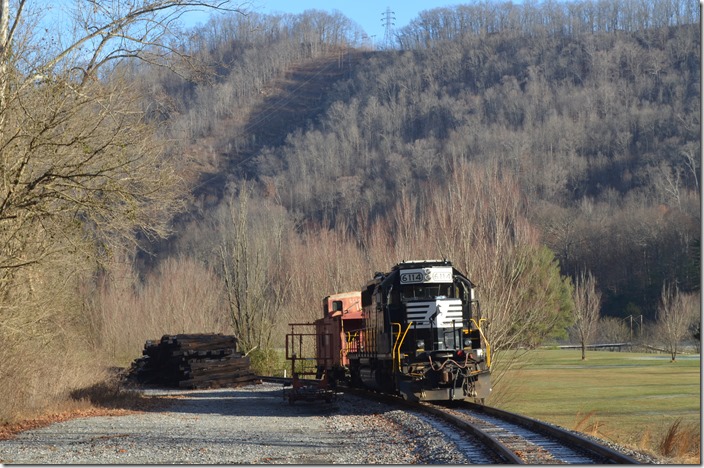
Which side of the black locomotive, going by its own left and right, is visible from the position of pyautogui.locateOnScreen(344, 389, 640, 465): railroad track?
front

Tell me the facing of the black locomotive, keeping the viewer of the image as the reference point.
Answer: facing the viewer

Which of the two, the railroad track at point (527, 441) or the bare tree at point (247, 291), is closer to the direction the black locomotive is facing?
the railroad track

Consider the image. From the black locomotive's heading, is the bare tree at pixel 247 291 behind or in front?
behind
